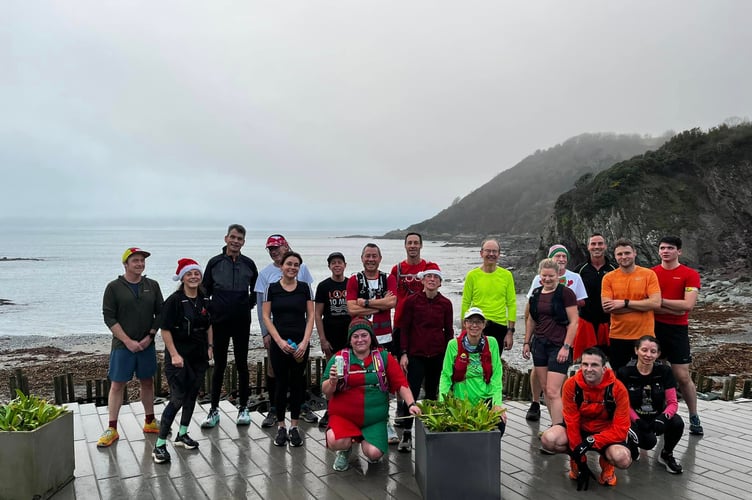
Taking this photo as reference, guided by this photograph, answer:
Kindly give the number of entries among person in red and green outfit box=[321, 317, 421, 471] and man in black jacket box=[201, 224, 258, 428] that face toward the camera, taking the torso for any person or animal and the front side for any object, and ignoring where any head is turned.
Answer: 2

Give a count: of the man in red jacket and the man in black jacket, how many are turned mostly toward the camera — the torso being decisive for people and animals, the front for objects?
2

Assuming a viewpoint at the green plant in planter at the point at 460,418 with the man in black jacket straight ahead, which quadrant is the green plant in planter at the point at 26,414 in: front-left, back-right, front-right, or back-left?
front-left

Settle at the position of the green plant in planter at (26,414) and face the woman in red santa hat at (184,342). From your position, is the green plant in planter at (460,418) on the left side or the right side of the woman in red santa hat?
right

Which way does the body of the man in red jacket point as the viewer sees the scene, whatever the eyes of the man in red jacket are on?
toward the camera

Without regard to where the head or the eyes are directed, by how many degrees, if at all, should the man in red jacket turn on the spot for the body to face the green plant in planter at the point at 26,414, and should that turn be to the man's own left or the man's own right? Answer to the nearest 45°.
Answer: approximately 45° to the man's own right

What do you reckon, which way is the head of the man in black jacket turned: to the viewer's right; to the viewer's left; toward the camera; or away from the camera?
toward the camera

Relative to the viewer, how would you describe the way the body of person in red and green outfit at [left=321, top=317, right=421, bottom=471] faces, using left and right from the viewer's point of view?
facing the viewer

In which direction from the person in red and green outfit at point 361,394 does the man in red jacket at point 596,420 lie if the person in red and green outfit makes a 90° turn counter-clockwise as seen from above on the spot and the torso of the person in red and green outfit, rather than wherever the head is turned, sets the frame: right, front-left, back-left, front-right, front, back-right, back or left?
front

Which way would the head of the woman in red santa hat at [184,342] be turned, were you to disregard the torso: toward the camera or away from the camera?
toward the camera

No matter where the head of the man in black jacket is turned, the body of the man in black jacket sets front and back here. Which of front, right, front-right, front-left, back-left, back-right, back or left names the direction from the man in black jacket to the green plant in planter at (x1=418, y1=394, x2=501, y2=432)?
front-left

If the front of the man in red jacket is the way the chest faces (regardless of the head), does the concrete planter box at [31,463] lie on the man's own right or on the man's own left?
on the man's own right

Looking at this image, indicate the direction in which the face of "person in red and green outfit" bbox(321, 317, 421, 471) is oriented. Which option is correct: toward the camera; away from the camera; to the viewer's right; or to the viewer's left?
toward the camera

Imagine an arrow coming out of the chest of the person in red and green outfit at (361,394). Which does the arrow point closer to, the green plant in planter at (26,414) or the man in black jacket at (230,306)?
the green plant in planter

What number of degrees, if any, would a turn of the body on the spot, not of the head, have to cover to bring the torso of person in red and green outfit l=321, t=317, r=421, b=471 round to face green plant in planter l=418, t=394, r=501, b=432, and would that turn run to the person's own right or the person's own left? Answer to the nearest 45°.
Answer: approximately 45° to the person's own left
